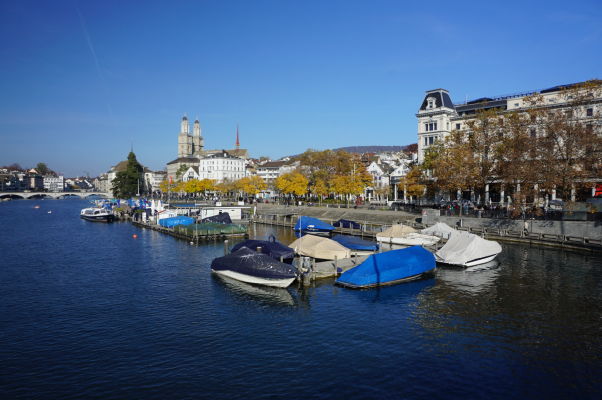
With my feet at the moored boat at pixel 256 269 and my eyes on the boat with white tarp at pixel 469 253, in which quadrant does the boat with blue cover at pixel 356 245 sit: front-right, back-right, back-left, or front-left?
front-left

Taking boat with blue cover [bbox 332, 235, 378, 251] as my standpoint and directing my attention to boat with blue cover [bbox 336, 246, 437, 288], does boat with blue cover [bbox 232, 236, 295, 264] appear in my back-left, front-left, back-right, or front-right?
front-right

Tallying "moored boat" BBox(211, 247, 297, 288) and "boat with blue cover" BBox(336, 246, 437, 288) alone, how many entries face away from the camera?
0

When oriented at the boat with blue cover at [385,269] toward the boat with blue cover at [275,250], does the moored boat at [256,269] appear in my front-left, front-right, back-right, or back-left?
front-left

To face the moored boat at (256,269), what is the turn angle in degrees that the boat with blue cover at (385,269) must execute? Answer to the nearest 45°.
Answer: approximately 45° to its right

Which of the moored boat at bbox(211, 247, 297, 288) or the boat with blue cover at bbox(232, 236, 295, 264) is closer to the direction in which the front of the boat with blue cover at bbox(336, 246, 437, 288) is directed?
the moored boat

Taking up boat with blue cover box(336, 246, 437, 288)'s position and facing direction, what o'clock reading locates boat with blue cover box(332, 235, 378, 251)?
boat with blue cover box(332, 235, 378, 251) is roughly at 4 o'clock from boat with blue cover box(336, 246, 437, 288).

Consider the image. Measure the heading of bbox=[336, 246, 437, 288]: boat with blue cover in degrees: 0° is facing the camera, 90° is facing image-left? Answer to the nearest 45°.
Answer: approximately 45°

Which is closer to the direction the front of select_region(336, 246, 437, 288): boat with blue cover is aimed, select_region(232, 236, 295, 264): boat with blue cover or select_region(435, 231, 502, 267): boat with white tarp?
the boat with blue cover
